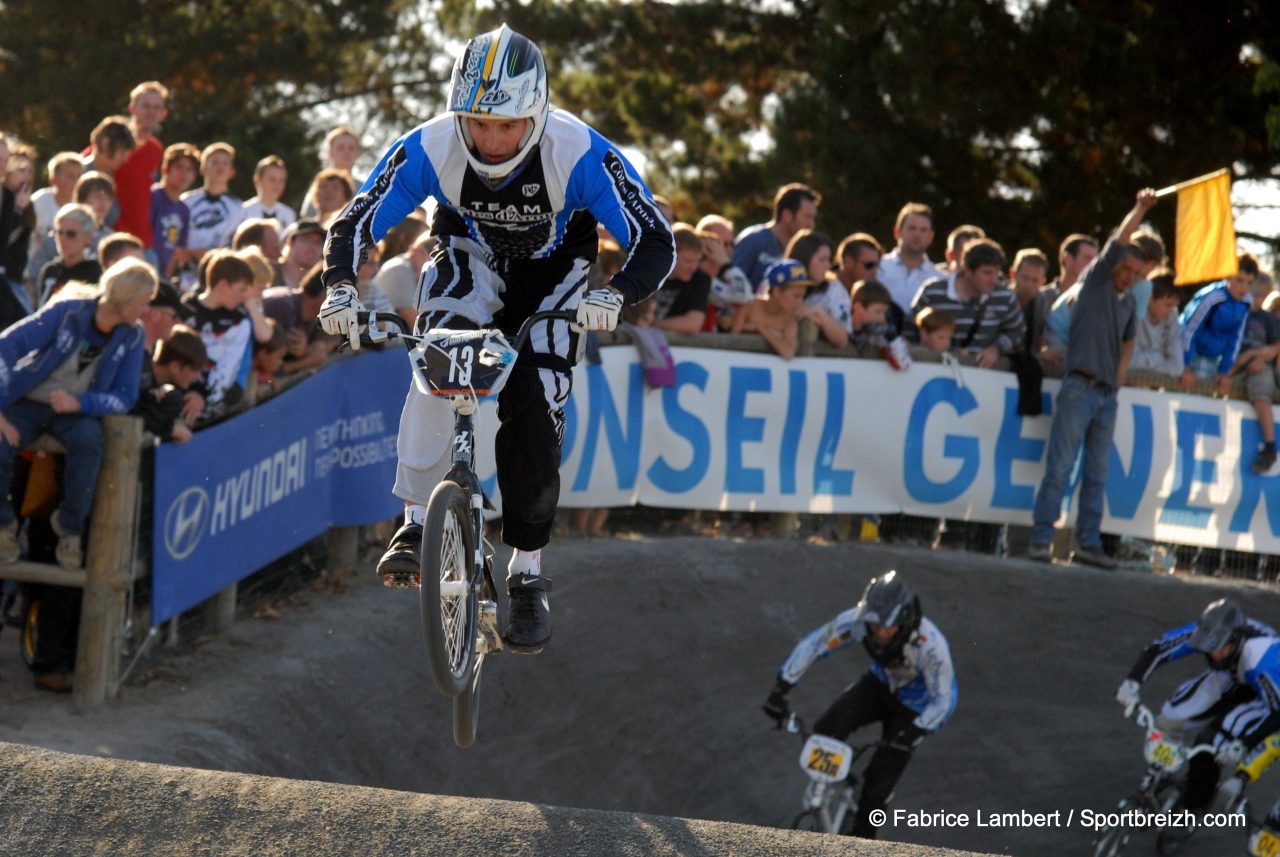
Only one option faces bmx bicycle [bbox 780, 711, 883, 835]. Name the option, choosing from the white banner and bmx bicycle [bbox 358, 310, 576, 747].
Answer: the white banner

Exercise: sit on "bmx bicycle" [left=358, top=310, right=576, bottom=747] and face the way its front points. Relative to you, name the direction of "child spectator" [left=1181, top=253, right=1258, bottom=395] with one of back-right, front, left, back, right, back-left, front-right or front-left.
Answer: back-left

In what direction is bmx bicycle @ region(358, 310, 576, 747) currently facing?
toward the camera

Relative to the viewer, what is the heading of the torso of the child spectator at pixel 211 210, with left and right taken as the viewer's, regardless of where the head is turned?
facing the viewer

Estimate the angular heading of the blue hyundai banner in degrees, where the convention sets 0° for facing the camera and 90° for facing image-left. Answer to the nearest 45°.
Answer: approximately 315°

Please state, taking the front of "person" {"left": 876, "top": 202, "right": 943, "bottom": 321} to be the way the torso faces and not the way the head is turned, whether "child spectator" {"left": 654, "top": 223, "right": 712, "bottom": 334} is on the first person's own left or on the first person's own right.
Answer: on the first person's own right

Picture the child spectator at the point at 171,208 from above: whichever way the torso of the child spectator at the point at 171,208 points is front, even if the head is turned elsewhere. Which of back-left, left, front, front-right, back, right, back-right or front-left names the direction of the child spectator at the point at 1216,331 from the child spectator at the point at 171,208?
front-left

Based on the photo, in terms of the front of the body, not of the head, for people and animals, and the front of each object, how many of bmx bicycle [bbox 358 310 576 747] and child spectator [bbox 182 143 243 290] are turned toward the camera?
2

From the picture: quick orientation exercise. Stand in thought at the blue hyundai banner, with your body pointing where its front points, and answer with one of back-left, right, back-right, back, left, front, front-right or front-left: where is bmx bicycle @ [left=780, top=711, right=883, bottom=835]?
front-left

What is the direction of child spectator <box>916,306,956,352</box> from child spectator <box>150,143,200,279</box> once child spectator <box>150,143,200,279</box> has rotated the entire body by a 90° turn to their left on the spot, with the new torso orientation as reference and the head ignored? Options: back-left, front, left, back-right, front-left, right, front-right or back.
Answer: front-right

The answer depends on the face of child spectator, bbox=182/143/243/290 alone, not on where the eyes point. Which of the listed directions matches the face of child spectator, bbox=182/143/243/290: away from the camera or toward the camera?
toward the camera

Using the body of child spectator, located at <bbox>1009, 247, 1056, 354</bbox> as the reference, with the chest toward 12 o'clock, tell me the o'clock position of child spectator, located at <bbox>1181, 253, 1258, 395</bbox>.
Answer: child spectator, located at <bbox>1181, 253, 1258, 395</bbox> is roughly at 8 o'clock from child spectator, located at <bbox>1009, 247, 1056, 354</bbox>.
